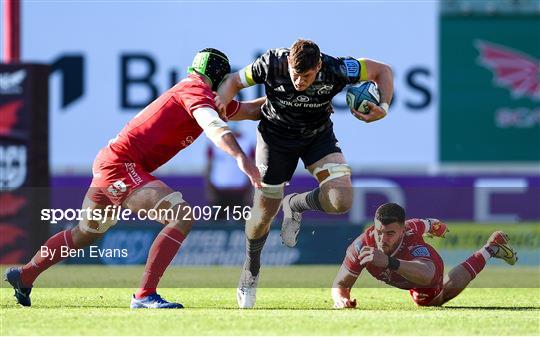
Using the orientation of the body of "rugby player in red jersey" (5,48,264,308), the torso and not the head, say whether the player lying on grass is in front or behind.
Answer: in front

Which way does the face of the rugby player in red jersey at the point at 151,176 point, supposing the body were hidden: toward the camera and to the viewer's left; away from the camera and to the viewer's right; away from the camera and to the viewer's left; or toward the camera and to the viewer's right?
away from the camera and to the viewer's right

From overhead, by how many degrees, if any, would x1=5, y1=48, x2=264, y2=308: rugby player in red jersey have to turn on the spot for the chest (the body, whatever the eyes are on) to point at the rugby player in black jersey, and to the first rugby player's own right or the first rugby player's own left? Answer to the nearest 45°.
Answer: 0° — they already face them

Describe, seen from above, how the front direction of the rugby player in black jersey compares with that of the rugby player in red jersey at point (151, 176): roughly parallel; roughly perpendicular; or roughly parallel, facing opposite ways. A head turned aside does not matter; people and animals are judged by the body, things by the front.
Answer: roughly perpendicular

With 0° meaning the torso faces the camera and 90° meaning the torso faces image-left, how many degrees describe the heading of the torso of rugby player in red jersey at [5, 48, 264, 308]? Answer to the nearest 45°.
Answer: approximately 270°

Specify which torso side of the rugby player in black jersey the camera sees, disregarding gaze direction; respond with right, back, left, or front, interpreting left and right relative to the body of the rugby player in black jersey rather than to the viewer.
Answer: front

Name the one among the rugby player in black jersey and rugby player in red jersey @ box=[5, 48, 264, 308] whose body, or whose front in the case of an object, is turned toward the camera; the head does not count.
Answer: the rugby player in black jersey

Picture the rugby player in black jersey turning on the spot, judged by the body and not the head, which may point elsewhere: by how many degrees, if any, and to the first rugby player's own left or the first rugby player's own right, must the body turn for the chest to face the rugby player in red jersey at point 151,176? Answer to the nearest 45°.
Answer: approximately 90° to the first rugby player's own right

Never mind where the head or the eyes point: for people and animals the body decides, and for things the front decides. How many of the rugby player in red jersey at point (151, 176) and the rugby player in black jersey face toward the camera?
1

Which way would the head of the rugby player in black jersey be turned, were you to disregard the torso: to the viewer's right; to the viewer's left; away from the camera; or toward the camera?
toward the camera
